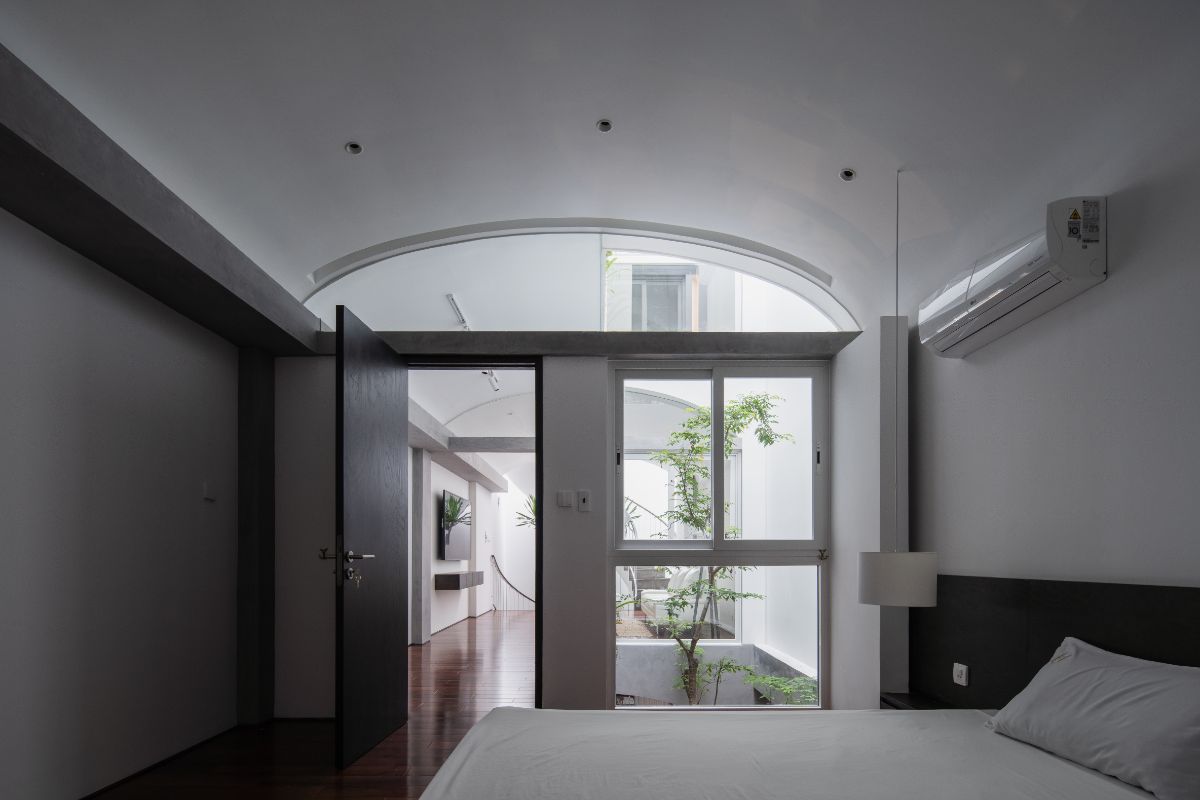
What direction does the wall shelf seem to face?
to the viewer's right

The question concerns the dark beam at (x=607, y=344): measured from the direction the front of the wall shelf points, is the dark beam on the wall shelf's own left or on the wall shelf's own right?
on the wall shelf's own right

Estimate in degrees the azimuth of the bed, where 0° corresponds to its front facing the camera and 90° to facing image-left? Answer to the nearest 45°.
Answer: approximately 90°

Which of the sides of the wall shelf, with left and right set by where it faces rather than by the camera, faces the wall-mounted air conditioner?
right

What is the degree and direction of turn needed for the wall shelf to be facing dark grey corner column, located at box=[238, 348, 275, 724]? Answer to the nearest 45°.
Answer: approximately 90° to its right

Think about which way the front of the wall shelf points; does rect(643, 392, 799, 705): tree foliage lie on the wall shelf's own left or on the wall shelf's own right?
on the wall shelf's own right

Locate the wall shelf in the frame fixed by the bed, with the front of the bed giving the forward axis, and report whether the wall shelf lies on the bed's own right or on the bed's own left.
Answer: on the bed's own right

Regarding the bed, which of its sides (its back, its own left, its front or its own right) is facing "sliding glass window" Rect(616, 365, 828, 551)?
right

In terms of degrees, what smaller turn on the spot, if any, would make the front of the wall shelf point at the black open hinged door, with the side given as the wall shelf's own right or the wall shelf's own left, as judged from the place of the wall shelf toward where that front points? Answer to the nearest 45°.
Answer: approximately 90° to the wall shelf's own right

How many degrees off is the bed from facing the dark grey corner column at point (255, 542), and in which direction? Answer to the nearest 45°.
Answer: approximately 45° to its right

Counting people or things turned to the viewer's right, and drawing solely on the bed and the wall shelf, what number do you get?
1

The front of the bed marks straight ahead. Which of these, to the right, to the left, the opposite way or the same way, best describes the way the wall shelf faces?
the opposite way

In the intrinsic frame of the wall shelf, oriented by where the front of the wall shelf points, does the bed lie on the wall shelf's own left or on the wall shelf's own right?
on the wall shelf's own right
